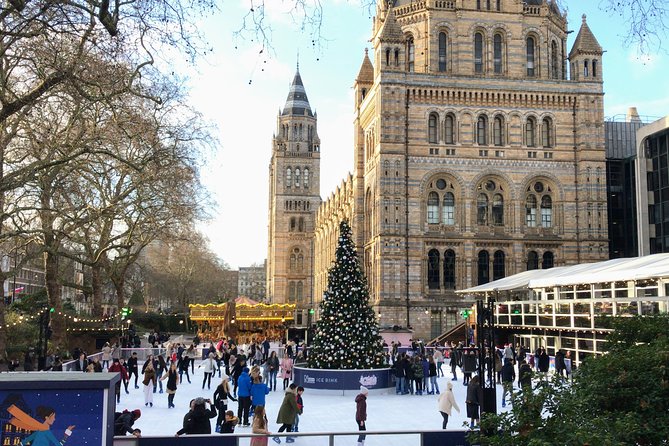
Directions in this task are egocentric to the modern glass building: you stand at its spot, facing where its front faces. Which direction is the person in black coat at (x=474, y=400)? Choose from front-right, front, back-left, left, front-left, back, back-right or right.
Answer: front-left

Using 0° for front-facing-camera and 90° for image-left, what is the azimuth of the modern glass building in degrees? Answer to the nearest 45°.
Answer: approximately 45°

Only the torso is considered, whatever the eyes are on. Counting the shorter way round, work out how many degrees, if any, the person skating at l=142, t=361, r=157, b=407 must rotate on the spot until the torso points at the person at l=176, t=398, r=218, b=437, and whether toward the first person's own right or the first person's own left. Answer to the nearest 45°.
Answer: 0° — they already face them

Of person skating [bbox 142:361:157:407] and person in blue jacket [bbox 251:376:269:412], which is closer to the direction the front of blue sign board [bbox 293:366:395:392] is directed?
the person in blue jacket

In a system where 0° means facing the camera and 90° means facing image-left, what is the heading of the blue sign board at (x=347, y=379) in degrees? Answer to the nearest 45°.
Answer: approximately 0°

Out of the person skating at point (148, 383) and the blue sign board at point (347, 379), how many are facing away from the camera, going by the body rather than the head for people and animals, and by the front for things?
0

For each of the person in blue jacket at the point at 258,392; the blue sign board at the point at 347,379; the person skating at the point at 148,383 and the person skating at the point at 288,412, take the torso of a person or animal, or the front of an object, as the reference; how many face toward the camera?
2
